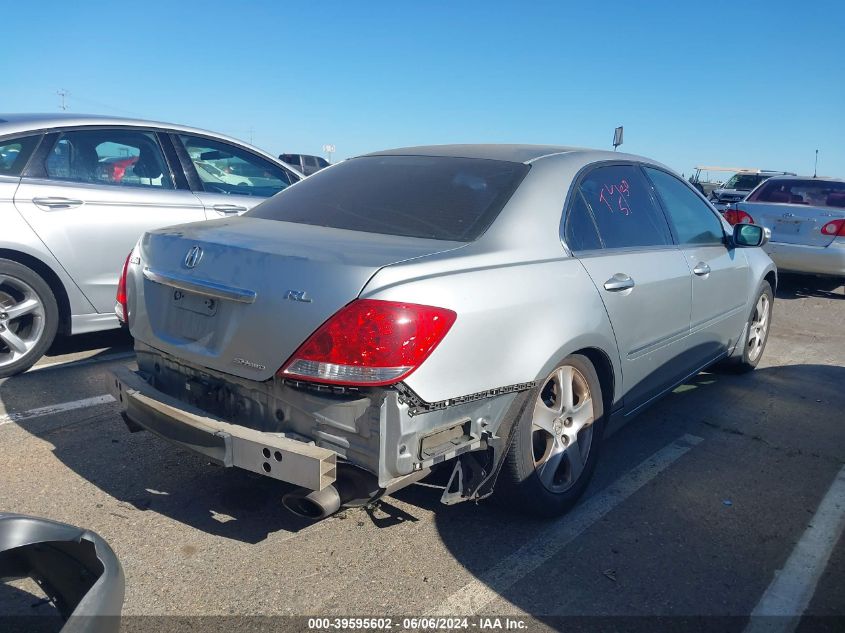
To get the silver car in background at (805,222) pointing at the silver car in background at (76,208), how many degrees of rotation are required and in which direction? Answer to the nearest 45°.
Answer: approximately 135° to its left

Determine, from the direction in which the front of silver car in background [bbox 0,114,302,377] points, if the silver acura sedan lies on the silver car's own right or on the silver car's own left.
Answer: on the silver car's own right

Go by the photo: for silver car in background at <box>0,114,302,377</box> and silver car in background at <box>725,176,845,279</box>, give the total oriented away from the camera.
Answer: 1

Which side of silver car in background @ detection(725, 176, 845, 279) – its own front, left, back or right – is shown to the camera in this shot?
back

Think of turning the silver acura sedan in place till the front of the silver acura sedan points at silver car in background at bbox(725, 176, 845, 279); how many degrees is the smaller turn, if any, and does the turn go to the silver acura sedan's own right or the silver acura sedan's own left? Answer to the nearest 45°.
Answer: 0° — it already faces it

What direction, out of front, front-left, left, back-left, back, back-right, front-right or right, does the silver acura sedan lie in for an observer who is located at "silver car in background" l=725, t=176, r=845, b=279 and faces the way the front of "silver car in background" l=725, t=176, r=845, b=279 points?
back

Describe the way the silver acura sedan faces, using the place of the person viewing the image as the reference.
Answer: facing away from the viewer and to the right of the viewer

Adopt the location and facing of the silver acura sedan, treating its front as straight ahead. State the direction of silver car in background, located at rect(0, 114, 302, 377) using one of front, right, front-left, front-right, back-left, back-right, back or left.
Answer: left

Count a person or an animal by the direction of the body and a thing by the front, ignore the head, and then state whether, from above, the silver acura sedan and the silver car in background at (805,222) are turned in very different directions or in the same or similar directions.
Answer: same or similar directions
